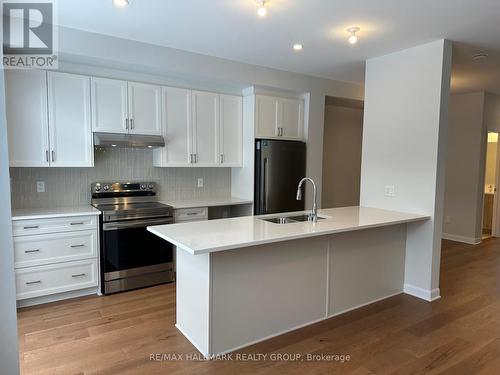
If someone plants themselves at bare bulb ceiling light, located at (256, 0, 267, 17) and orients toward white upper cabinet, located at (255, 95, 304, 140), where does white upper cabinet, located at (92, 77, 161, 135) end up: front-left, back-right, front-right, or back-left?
front-left

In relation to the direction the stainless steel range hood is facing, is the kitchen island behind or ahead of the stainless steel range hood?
ahead

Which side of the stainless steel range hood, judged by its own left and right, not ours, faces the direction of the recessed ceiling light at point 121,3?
front

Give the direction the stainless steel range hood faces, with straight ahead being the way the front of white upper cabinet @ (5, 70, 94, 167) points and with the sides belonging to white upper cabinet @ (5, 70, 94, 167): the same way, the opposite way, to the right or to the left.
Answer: the same way

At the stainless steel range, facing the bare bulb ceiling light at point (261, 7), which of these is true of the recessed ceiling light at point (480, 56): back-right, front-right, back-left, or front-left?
front-left

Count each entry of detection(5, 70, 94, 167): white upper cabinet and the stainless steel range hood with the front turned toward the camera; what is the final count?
2

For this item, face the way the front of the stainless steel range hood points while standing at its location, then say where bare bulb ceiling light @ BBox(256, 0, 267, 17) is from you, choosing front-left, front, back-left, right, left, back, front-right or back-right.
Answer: front-left

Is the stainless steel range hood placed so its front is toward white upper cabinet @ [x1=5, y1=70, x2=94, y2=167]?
no

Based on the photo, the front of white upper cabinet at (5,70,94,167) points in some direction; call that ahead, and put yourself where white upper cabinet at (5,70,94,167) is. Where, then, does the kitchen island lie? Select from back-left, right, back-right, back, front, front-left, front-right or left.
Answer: front-left

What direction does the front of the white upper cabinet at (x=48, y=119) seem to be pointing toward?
toward the camera

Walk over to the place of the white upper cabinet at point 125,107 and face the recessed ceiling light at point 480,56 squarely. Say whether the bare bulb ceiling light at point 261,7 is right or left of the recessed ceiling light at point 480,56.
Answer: right

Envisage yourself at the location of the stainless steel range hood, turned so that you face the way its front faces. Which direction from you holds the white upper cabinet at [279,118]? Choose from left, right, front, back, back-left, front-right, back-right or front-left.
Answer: left

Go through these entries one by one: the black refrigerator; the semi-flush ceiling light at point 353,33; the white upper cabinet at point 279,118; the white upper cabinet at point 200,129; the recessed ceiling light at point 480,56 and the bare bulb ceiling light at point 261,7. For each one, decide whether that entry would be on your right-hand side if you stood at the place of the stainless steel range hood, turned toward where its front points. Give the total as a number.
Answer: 0

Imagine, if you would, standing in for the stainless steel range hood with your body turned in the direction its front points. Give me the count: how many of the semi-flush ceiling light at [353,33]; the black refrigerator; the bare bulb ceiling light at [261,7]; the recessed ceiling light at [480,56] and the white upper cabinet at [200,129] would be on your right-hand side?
0

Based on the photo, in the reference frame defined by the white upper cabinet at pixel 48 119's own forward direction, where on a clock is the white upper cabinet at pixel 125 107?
the white upper cabinet at pixel 125 107 is roughly at 9 o'clock from the white upper cabinet at pixel 48 119.

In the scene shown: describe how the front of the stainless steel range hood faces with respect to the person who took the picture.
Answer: facing the viewer

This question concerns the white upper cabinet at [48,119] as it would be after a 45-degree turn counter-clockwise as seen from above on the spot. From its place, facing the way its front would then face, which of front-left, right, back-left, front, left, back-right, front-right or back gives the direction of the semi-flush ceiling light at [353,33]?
front

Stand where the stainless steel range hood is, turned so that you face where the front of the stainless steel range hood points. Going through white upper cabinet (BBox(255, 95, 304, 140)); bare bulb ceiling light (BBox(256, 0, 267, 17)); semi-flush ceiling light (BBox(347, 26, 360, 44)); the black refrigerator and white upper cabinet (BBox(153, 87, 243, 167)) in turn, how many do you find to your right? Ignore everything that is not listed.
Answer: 0

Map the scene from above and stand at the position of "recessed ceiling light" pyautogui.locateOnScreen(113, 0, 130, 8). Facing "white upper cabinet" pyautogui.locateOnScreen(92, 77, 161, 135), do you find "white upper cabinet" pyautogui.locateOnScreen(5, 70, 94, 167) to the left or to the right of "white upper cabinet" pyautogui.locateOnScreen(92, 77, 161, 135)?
left
